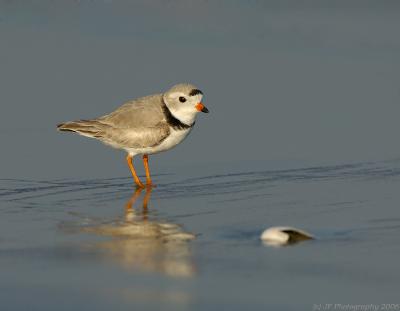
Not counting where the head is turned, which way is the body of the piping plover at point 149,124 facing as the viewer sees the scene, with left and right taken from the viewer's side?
facing to the right of the viewer

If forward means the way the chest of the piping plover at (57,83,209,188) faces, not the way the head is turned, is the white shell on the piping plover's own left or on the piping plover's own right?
on the piping plover's own right
